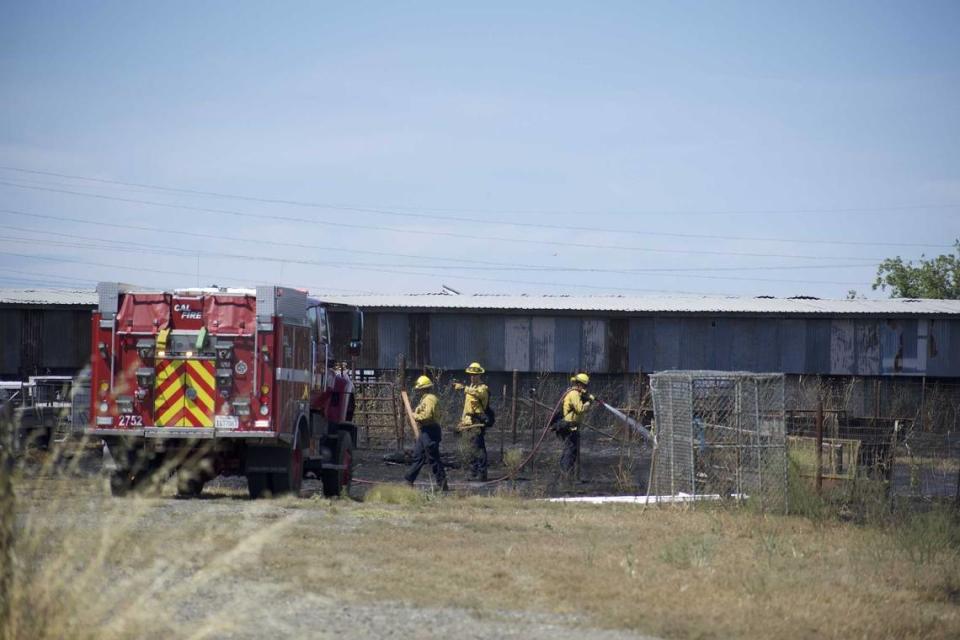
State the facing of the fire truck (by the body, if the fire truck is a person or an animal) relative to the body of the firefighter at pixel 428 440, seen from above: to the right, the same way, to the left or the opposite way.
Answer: to the right

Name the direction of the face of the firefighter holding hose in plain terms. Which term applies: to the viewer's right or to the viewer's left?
to the viewer's right

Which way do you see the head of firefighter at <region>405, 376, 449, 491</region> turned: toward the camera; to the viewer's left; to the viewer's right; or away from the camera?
to the viewer's left

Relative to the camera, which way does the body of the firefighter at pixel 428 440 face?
to the viewer's left

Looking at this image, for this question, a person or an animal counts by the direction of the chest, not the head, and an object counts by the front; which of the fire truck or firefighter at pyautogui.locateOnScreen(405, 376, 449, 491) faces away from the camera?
the fire truck

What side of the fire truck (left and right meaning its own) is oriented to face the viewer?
back

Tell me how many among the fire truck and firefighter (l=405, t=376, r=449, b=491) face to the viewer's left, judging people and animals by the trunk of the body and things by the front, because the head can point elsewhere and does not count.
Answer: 1

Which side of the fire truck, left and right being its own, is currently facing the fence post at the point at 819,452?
right

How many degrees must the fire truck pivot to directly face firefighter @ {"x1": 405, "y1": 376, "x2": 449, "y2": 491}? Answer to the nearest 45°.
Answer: approximately 45° to its right

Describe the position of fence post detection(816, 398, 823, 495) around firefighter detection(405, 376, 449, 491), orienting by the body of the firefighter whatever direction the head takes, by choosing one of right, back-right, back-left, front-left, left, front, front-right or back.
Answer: back-left

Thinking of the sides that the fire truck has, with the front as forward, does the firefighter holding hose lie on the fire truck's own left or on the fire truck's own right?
on the fire truck's own right
